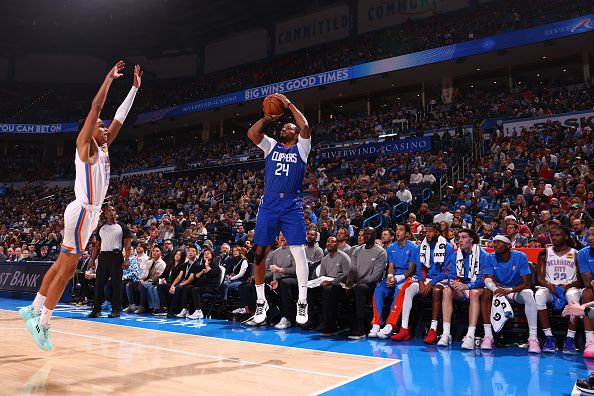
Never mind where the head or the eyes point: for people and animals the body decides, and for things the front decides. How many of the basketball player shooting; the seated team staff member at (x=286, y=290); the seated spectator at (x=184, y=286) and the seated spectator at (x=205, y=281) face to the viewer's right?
0

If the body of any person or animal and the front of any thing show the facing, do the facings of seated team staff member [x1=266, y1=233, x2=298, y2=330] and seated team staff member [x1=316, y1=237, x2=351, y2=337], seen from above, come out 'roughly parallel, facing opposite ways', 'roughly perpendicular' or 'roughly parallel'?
roughly parallel

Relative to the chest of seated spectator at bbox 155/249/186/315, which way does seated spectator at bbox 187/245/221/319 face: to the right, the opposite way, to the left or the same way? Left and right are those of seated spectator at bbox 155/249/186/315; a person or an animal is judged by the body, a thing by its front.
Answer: the same way

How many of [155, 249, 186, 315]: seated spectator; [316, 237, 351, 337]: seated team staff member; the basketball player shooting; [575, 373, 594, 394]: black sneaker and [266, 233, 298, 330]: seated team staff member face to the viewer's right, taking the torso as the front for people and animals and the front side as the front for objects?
0

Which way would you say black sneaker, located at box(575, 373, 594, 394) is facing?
to the viewer's left

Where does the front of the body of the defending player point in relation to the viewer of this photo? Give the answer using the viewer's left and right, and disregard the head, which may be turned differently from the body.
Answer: facing to the right of the viewer

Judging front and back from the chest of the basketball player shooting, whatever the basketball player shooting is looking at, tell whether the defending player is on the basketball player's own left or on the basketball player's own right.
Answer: on the basketball player's own right

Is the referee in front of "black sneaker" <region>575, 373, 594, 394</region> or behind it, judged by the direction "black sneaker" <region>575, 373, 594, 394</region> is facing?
in front

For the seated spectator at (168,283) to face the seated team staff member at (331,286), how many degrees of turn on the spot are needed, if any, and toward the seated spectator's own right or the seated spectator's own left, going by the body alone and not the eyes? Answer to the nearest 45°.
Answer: approximately 90° to the seated spectator's own left

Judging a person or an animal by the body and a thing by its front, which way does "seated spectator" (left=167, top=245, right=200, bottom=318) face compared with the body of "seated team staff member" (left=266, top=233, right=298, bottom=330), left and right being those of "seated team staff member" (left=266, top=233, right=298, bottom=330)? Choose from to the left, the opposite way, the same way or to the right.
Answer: the same way

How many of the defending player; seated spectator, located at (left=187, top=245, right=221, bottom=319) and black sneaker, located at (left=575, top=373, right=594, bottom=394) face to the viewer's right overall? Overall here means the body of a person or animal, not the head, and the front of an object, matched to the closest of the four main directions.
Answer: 1

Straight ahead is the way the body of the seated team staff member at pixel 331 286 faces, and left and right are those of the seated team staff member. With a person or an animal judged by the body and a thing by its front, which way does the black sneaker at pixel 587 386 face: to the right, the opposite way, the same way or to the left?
to the right

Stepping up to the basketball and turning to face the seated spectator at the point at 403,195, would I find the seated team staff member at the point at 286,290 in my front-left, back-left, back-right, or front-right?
front-left

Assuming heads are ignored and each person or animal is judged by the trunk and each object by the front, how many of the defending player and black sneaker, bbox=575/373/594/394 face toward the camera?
0

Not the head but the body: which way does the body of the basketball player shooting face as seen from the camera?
toward the camera

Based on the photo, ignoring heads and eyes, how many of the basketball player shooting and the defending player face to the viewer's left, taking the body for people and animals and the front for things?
0

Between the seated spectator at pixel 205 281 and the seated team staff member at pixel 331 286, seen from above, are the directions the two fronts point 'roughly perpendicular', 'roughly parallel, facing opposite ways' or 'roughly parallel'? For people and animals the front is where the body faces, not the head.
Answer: roughly parallel

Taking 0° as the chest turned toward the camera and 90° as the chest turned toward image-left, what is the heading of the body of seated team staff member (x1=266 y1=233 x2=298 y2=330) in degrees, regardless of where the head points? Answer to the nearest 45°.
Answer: approximately 45°
